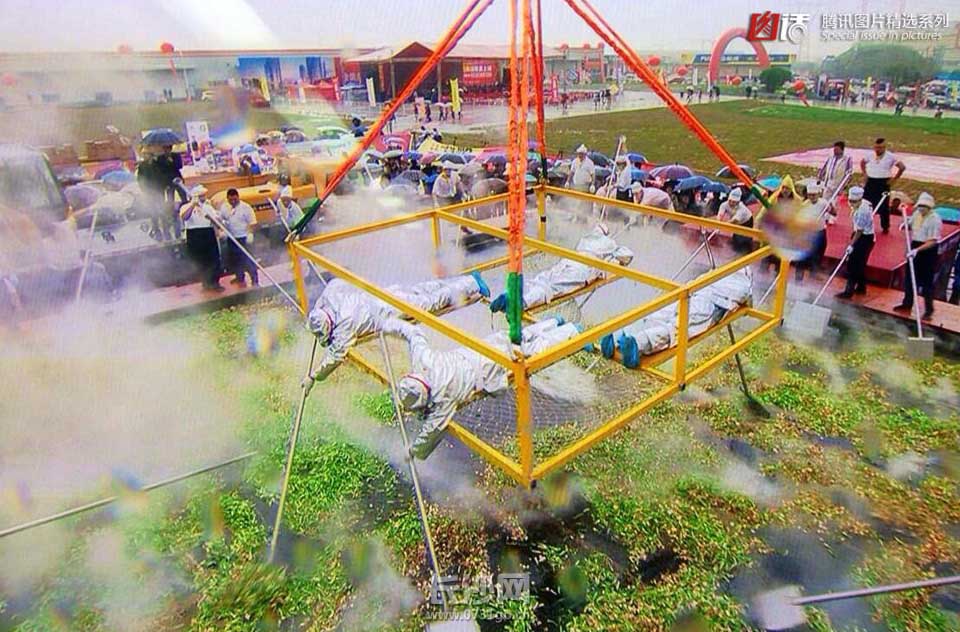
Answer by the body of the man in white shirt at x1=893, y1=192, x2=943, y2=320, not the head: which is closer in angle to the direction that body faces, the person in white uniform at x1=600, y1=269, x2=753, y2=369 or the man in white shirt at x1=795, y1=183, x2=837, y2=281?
the person in white uniform

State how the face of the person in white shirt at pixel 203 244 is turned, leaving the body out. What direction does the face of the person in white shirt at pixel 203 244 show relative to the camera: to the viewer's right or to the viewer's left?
to the viewer's right

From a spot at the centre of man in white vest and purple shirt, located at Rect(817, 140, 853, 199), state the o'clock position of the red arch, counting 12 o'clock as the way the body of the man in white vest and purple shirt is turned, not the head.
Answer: The red arch is roughly at 4 o'clock from the man in white vest and purple shirt.

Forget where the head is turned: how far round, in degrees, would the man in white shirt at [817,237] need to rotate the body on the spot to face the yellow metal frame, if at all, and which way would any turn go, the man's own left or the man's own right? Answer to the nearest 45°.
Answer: approximately 45° to the man's own left

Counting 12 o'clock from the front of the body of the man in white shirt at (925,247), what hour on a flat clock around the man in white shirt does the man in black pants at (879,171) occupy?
The man in black pants is roughly at 4 o'clock from the man in white shirt.

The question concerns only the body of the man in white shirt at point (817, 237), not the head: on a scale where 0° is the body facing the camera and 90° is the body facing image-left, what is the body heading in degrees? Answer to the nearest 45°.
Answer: approximately 45°

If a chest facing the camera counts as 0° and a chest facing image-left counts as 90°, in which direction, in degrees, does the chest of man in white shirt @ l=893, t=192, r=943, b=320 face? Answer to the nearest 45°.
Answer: approximately 45°

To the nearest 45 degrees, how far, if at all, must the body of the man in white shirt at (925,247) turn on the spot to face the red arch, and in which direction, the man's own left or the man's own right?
approximately 135° to the man's own right
